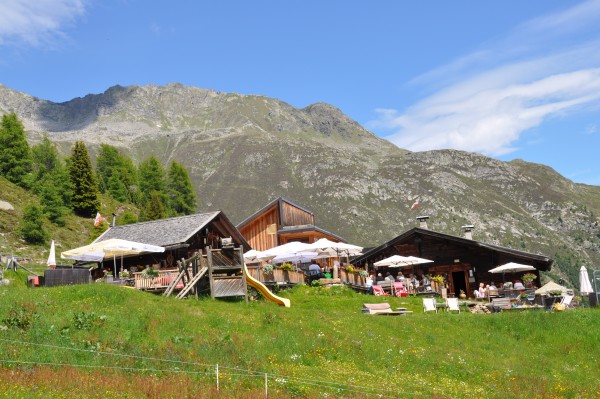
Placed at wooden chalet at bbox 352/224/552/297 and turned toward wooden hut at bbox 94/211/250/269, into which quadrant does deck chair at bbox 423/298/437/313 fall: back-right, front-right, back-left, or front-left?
front-left

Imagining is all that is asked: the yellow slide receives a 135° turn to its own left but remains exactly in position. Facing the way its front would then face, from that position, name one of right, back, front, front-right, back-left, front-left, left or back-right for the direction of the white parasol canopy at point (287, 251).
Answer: front-right

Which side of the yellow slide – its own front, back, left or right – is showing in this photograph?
right

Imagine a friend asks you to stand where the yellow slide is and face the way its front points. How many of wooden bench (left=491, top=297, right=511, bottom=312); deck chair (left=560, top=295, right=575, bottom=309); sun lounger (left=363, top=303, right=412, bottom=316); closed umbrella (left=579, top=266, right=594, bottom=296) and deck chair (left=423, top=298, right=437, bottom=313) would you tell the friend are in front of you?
5

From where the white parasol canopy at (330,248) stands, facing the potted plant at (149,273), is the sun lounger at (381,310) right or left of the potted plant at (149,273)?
left

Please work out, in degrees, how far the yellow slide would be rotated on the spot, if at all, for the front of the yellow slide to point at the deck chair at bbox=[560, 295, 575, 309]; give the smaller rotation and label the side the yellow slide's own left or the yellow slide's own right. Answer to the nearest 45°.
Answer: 0° — it already faces it

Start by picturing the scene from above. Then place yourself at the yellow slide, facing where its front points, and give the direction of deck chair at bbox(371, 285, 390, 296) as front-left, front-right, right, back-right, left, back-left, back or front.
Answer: front-left

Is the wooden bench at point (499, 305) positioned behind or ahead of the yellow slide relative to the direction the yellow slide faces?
ahead

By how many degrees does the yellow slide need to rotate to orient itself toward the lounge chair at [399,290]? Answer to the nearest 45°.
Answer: approximately 45° to its left

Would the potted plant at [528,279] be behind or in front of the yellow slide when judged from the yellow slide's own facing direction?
in front

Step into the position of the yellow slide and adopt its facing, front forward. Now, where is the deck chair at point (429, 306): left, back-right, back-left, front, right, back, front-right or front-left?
front

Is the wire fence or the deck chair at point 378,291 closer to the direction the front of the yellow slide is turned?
the deck chair

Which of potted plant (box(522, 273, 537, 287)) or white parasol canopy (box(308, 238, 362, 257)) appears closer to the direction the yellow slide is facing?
the potted plant

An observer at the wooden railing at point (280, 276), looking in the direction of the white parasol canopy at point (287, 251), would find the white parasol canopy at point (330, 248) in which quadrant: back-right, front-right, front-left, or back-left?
front-right

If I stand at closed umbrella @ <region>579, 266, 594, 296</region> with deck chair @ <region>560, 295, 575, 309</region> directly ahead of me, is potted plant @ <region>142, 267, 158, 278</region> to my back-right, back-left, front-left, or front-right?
front-right

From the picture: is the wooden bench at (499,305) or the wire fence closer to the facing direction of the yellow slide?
the wooden bench

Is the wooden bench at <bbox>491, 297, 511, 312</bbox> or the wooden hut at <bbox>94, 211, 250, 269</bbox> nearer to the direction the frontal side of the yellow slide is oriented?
the wooden bench

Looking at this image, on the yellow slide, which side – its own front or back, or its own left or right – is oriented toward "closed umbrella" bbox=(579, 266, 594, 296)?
front

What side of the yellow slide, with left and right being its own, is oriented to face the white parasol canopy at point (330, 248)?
left

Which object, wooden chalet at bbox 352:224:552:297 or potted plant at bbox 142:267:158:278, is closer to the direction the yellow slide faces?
the wooden chalet

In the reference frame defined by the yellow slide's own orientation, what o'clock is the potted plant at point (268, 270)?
The potted plant is roughly at 9 o'clock from the yellow slide.
